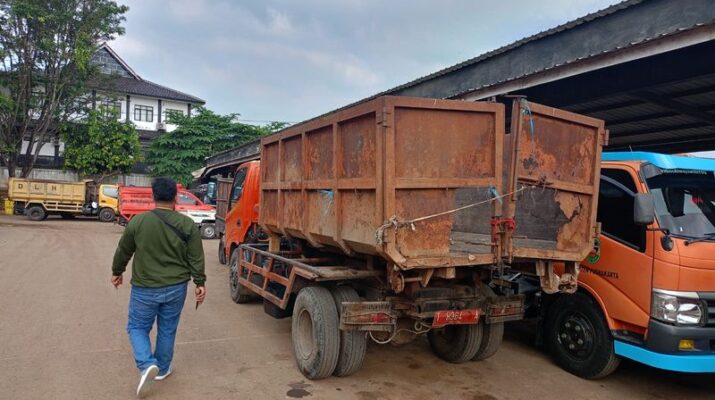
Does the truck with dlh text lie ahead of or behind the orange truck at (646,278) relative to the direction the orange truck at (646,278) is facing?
behind

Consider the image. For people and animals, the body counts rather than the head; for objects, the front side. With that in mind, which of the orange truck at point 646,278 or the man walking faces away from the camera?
the man walking

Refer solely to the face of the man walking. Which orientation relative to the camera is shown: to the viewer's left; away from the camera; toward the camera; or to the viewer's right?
away from the camera

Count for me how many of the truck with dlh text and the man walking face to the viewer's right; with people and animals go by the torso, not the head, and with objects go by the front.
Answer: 1

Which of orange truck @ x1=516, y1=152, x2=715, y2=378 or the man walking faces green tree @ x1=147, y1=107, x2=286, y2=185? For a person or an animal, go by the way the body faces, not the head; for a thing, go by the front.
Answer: the man walking

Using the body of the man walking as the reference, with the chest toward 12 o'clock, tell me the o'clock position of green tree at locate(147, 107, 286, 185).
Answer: The green tree is roughly at 12 o'clock from the man walking.

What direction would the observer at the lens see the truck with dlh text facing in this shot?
facing to the right of the viewer

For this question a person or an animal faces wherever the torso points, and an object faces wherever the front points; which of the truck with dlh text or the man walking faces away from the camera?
the man walking

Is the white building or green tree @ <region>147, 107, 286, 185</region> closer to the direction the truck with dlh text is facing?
the green tree

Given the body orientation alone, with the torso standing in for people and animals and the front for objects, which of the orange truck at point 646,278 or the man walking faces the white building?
the man walking

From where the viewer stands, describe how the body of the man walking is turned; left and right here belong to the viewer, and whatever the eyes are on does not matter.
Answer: facing away from the viewer

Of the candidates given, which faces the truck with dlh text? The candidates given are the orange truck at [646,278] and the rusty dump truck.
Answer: the rusty dump truck

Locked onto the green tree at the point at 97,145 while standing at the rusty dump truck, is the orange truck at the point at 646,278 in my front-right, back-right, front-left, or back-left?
back-right
